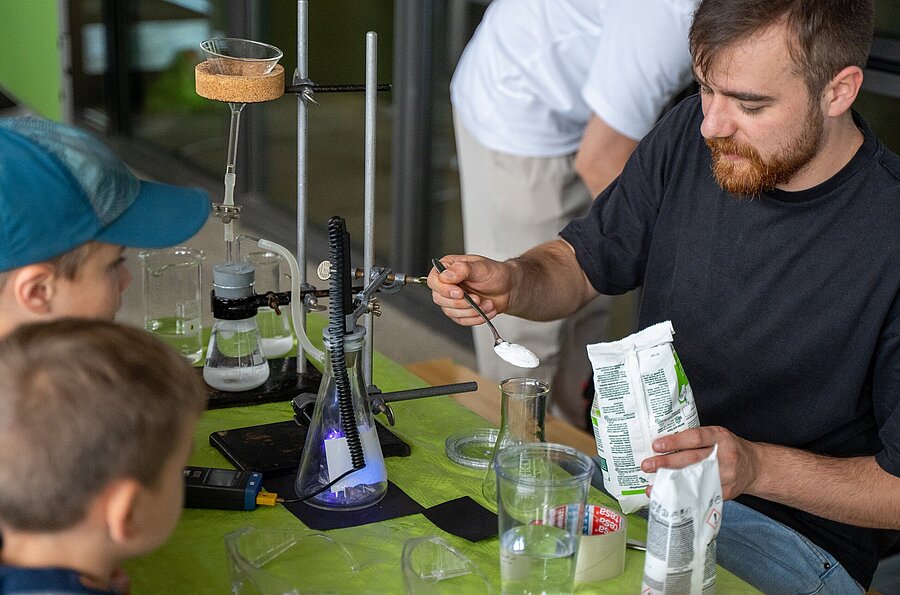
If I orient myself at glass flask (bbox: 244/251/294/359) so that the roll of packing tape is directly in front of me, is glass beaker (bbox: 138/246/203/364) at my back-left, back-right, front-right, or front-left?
back-right

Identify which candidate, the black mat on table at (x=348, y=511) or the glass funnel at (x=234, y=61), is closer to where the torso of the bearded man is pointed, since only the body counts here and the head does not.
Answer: the black mat on table

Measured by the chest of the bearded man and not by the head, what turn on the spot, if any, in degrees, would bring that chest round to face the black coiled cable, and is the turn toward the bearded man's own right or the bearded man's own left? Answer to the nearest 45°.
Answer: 0° — they already face it

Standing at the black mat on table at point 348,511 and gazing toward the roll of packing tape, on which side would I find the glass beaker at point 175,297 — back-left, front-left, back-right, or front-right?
back-left

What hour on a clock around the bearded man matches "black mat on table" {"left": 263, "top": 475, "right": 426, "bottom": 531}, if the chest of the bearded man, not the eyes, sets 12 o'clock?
The black mat on table is roughly at 12 o'clock from the bearded man.

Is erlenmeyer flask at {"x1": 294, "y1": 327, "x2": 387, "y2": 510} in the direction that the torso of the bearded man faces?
yes

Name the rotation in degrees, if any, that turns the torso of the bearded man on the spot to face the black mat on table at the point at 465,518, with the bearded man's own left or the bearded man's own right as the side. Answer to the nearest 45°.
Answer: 0° — they already face it

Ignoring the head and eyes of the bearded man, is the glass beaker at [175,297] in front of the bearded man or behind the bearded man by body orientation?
in front

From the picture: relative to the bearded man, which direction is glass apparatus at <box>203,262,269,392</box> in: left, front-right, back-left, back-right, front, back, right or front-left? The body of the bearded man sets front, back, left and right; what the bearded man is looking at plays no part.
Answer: front-right

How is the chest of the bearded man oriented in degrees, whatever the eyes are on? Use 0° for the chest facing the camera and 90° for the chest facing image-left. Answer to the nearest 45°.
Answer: approximately 45°
